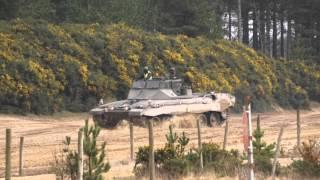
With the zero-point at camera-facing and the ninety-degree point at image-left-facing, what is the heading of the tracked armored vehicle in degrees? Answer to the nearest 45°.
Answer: approximately 45°

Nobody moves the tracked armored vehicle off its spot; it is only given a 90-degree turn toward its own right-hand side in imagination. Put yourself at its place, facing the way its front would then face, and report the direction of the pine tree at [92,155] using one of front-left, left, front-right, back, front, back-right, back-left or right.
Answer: back-left

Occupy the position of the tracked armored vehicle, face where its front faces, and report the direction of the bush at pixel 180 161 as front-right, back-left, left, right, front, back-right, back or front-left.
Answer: front-left

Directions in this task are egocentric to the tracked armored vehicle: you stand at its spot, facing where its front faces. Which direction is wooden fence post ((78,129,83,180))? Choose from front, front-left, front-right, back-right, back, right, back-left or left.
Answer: front-left

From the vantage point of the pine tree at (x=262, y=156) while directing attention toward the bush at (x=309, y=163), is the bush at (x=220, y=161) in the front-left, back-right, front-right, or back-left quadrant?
back-right
